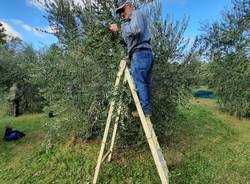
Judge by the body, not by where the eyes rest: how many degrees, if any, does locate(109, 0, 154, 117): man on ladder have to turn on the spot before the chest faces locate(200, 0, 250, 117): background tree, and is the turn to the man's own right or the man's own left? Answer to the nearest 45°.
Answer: approximately 135° to the man's own right

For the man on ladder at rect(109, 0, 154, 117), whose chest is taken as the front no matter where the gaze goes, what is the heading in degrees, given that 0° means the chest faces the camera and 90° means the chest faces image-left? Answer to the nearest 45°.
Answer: approximately 90°
